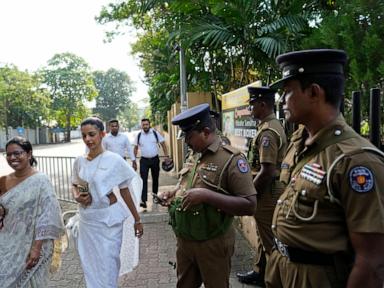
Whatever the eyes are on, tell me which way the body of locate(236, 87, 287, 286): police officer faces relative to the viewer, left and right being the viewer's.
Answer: facing to the left of the viewer

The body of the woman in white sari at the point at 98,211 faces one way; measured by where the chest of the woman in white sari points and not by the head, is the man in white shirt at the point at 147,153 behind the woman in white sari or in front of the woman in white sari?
behind

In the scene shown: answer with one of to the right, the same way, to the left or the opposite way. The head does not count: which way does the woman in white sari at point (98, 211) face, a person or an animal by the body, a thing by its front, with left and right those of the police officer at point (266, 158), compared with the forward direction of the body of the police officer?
to the left

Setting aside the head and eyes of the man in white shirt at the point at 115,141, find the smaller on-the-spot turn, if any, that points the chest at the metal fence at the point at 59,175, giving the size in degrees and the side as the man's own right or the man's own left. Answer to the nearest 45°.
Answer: approximately 135° to the man's own right

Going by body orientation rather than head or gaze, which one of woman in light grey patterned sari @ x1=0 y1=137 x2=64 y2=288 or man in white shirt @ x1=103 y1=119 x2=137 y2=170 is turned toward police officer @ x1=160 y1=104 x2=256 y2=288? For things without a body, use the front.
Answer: the man in white shirt

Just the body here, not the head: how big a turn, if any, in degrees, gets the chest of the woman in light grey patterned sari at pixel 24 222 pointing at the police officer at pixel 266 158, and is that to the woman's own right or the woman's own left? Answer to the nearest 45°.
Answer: approximately 135° to the woman's own left

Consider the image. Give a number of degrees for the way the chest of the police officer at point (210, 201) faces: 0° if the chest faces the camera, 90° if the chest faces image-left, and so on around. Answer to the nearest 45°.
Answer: approximately 45°

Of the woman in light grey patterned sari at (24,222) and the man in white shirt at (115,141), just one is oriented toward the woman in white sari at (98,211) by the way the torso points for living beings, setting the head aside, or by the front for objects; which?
the man in white shirt

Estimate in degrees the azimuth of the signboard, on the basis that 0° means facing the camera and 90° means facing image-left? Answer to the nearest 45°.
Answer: approximately 45°
